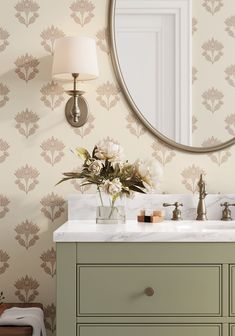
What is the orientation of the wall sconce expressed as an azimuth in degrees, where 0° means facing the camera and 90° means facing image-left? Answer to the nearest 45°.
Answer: approximately 0°

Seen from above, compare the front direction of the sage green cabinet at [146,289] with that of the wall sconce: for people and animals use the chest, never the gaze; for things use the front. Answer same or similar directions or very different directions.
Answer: same or similar directions

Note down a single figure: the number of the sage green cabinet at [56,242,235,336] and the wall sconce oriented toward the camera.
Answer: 2

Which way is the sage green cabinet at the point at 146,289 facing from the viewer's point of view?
toward the camera
